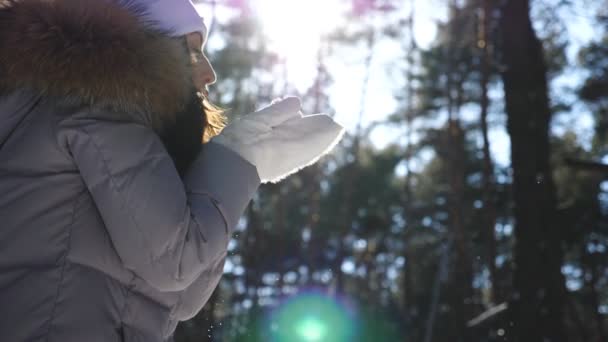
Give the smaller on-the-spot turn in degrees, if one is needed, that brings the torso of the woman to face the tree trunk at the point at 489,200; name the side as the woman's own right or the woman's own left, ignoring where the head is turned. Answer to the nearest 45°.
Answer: approximately 45° to the woman's own left

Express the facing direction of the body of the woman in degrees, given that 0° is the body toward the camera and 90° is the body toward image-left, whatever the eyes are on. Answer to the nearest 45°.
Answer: approximately 270°

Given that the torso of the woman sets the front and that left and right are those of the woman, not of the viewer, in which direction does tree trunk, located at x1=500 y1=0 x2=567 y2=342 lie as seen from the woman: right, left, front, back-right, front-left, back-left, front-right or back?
front-left

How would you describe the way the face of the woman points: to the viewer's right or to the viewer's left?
to the viewer's right
